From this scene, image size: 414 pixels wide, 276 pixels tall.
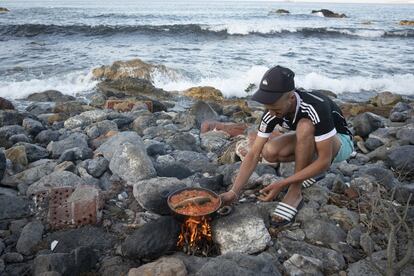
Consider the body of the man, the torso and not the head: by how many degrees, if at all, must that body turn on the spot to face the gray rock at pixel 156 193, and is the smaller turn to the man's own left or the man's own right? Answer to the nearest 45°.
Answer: approximately 45° to the man's own right

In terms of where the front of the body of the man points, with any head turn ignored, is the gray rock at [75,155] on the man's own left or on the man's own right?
on the man's own right

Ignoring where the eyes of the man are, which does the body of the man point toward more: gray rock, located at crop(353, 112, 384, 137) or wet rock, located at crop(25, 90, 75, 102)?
the wet rock

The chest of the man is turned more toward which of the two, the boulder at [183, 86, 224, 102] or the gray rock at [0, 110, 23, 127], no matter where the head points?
the gray rock

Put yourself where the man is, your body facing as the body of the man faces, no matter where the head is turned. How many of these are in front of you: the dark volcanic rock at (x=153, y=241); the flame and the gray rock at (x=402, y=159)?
2

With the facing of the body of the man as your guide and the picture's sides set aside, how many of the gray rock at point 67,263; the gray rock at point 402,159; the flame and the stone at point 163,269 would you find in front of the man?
3

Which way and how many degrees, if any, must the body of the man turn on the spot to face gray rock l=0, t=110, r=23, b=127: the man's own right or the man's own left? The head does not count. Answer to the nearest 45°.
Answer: approximately 45° to the man's own right

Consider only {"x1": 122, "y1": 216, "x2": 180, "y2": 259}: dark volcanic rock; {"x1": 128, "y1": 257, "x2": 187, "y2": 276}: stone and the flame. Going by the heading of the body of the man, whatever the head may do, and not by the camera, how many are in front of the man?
3

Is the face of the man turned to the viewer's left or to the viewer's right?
to the viewer's left

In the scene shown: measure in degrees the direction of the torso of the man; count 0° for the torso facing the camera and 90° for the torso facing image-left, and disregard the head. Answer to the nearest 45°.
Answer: approximately 45°

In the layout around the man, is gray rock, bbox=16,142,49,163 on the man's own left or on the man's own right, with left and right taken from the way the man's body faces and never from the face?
on the man's own right

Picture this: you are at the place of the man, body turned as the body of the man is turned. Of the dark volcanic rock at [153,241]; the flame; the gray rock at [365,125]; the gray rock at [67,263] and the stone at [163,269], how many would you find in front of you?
4

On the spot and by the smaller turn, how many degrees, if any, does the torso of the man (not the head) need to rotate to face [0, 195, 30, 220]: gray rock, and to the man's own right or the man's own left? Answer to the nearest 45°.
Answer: approximately 45° to the man's own right
